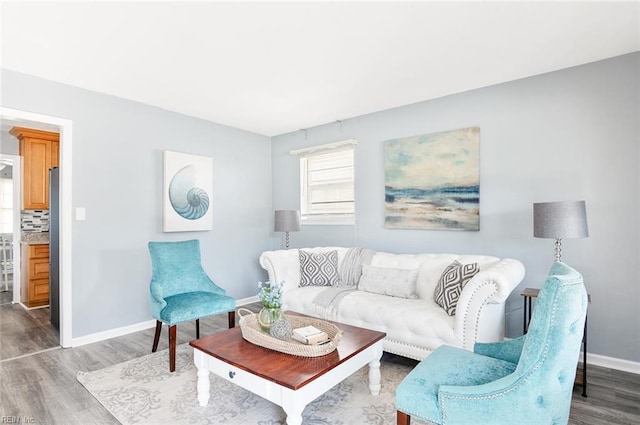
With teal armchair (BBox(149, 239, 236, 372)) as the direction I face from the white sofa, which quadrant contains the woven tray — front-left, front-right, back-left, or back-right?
front-left

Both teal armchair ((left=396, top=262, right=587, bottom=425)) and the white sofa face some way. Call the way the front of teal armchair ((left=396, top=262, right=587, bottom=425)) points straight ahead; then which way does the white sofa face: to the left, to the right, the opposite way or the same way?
to the left

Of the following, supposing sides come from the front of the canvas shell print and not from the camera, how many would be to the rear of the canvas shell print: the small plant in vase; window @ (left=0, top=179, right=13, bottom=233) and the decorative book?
1

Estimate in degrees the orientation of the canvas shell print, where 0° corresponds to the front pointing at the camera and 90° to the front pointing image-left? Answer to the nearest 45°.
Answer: approximately 315°

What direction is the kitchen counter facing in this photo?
toward the camera

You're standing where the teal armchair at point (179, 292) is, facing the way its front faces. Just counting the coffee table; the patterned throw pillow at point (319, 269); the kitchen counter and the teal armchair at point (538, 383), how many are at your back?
1

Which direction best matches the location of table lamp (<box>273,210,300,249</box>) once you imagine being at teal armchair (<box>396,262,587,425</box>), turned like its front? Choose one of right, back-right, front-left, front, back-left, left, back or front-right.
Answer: front

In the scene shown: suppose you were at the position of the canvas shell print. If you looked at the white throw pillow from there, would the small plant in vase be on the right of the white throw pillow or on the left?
right

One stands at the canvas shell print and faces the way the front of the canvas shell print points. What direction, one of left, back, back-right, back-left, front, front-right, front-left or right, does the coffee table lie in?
front-right

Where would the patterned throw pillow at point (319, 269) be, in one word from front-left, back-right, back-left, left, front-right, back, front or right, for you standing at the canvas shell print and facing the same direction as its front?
front

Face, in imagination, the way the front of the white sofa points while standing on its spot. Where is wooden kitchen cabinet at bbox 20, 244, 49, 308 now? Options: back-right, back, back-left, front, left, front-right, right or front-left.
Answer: front-right

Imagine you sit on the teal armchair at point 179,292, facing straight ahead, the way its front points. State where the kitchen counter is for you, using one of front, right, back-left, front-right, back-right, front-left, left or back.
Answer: back

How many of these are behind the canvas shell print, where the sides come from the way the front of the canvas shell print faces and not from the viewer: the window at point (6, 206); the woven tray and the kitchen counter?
2

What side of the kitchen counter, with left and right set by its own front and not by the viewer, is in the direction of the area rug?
front
